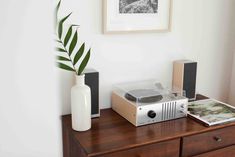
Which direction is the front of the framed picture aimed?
toward the camera

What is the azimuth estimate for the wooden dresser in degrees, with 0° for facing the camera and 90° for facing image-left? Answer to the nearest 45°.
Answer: approximately 315°

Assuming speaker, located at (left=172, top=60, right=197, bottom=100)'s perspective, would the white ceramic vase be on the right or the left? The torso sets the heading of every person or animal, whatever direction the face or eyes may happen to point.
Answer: on its right

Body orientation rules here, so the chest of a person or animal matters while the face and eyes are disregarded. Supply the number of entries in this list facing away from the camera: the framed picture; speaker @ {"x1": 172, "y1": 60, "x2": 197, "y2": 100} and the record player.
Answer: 0

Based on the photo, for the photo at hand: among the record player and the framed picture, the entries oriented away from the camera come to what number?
0

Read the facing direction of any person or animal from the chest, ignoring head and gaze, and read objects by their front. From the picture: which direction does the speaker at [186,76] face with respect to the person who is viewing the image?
facing the viewer and to the right of the viewer

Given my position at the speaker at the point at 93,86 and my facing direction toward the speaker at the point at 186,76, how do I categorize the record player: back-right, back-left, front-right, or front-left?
front-right

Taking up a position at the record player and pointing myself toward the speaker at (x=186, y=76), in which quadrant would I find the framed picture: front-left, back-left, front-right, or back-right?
front-left
